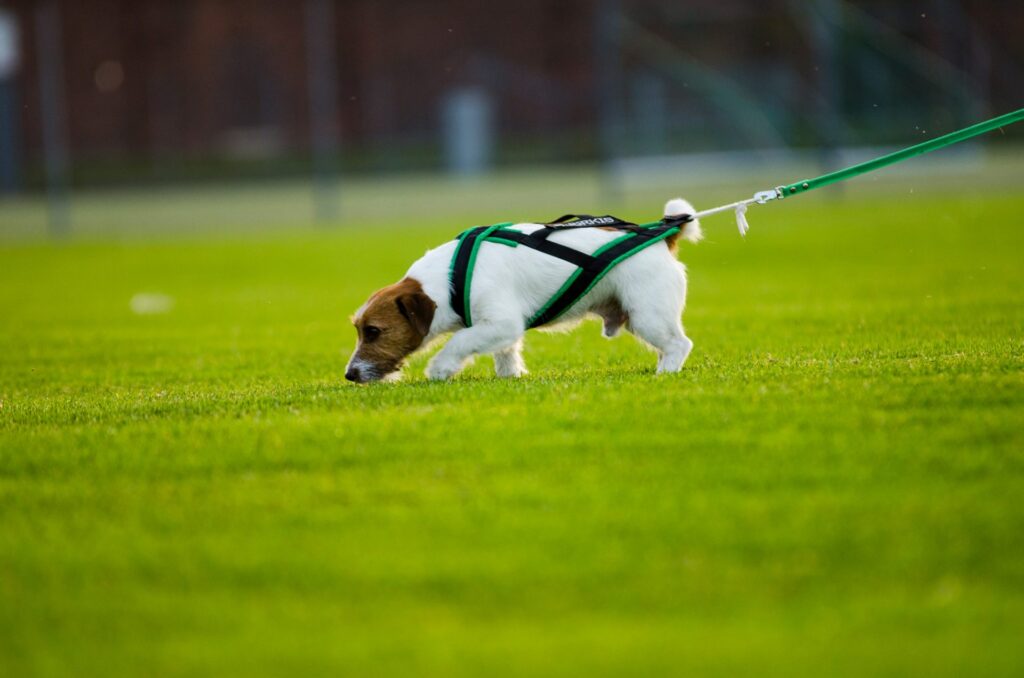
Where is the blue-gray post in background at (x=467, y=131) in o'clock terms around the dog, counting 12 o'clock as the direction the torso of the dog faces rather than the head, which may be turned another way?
The blue-gray post in background is roughly at 3 o'clock from the dog.

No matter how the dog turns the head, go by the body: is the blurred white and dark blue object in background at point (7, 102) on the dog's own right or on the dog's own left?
on the dog's own right

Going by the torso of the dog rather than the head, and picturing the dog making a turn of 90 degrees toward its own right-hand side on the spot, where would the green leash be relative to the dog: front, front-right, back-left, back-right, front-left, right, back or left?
right

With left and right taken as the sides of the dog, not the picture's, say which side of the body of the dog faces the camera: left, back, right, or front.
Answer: left
